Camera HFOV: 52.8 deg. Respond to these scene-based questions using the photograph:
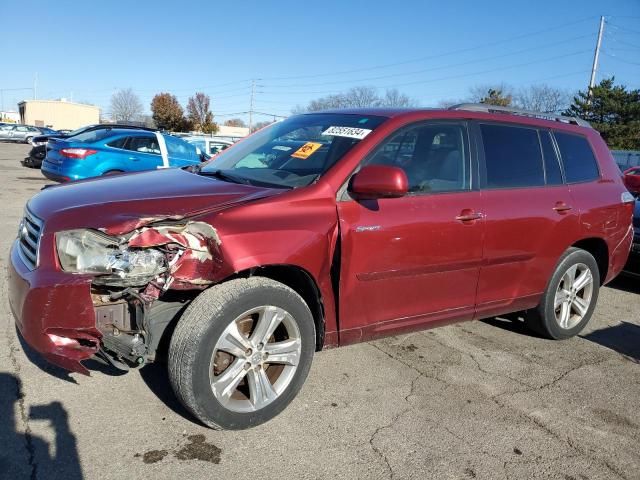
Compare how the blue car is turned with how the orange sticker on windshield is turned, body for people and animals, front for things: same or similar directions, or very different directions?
very different directions

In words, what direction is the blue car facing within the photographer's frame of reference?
facing away from the viewer and to the right of the viewer

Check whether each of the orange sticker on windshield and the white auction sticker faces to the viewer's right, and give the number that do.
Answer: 0

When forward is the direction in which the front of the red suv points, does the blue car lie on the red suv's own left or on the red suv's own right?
on the red suv's own right

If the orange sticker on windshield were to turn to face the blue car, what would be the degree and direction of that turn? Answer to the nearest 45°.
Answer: approximately 90° to its right

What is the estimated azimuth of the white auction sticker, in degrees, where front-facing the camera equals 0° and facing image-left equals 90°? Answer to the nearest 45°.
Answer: approximately 45°
